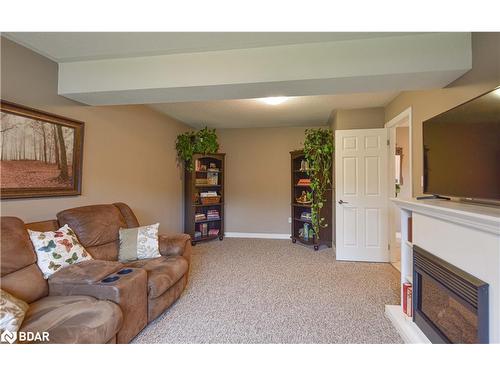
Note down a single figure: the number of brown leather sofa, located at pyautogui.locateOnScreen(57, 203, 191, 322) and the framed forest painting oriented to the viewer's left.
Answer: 0

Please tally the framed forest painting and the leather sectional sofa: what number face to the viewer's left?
0

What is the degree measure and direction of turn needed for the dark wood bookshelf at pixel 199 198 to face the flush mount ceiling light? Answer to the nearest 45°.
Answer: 0° — it already faces it

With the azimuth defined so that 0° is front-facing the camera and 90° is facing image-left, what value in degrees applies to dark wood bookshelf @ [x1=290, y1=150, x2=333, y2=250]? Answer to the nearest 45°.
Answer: approximately 45°

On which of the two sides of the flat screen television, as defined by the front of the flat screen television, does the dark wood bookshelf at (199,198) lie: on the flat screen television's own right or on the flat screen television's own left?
on the flat screen television's own right

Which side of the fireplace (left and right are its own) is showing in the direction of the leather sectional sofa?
front

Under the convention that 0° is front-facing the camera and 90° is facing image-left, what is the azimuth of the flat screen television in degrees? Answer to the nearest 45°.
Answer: approximately 45°

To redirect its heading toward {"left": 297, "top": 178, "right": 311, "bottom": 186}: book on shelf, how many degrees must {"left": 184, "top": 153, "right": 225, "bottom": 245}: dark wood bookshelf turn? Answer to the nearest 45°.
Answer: approximately 45° to its left

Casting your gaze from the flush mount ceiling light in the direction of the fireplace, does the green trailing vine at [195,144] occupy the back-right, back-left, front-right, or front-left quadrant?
back-right
